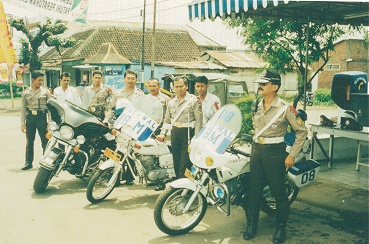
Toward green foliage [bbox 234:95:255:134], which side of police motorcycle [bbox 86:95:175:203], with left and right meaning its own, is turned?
back

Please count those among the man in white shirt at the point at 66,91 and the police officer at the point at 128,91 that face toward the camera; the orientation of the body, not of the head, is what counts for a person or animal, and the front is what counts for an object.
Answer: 2

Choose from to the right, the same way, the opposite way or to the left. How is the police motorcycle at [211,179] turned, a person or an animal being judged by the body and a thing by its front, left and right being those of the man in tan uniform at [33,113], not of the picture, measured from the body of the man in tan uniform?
to the right

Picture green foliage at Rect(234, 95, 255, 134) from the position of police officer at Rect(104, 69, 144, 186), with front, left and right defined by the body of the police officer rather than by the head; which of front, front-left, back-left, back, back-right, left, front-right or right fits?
back-left

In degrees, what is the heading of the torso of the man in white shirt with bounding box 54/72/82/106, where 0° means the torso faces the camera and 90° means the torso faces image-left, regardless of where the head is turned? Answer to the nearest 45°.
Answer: approximately 0°

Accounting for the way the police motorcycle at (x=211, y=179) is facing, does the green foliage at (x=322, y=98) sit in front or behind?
behind

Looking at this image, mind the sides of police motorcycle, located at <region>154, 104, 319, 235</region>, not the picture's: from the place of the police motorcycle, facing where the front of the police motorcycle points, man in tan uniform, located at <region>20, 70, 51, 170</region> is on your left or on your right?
on your right

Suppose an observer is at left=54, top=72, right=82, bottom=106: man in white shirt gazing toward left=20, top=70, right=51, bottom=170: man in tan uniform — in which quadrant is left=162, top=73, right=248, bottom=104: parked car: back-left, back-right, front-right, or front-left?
back-left

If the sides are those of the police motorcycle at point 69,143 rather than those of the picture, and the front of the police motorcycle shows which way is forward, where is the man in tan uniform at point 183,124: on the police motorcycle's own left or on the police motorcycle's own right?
on the police motorcycle's own left

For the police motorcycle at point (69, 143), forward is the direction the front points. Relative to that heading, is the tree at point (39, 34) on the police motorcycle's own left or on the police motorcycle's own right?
on the police motorcycle's own right

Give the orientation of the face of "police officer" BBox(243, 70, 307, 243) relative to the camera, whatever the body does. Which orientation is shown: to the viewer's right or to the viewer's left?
to the viewer's left

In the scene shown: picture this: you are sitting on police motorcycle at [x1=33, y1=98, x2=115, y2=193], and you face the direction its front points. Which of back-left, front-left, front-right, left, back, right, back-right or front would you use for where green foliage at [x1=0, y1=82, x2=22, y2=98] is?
back-right
